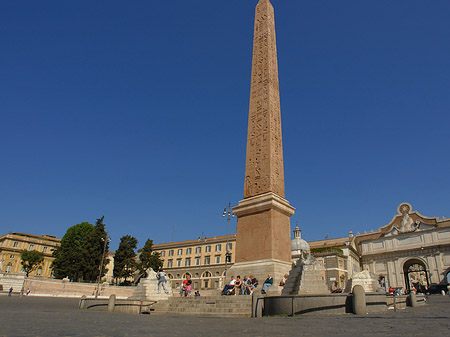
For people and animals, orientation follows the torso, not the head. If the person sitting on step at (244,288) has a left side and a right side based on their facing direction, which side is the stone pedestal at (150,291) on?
on their right

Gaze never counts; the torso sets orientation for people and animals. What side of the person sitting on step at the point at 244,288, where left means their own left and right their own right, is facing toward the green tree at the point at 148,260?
back

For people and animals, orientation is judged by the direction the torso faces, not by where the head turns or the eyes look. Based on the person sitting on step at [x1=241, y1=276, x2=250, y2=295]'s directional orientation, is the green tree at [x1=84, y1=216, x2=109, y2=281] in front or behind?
behind

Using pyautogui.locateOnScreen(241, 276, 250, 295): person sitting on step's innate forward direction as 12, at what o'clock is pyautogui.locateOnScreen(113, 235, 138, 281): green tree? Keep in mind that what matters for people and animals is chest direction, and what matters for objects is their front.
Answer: The green tree is roughly at 5 o'clock from the person sitting on step.

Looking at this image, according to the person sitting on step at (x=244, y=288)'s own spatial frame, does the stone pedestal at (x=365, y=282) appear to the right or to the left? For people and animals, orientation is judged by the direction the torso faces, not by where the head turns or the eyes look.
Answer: on their left

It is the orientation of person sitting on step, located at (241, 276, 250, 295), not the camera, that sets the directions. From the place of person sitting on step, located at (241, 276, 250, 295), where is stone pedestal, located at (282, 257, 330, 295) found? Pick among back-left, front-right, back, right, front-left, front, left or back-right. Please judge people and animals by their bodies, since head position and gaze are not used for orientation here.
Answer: front-left

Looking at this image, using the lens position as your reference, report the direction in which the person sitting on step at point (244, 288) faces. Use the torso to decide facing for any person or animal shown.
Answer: facing the viewer

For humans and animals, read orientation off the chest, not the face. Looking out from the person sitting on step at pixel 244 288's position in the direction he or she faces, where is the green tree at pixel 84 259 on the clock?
The green tree is roughly at 5 o'clock from the person sitting on step.

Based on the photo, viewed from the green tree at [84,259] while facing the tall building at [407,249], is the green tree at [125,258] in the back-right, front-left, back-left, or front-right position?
front-left

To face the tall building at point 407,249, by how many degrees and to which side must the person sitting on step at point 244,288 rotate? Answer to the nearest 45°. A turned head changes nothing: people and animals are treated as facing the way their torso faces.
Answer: approximately 135° to their left
